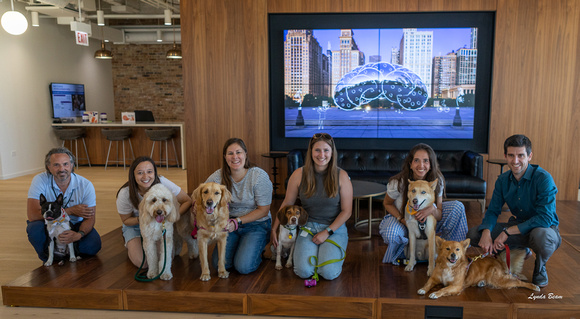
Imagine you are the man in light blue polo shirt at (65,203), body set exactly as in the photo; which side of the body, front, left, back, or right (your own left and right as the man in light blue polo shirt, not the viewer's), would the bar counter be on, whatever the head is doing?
back

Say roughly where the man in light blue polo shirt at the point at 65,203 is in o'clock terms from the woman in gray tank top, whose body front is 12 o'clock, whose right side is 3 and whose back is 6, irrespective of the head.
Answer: The man in light blue polo shirt is roughly at 3 o'clock from the woman in gray tank top.

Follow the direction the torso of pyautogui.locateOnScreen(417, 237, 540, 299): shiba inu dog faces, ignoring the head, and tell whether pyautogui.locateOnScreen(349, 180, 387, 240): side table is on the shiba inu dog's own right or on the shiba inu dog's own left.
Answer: on the shiba inu dog's own right

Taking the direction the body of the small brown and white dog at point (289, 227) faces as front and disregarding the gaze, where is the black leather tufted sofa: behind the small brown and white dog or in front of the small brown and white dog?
behind

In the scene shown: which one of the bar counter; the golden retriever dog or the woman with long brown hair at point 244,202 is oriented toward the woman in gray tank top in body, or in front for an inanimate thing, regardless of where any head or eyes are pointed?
the bar counter
